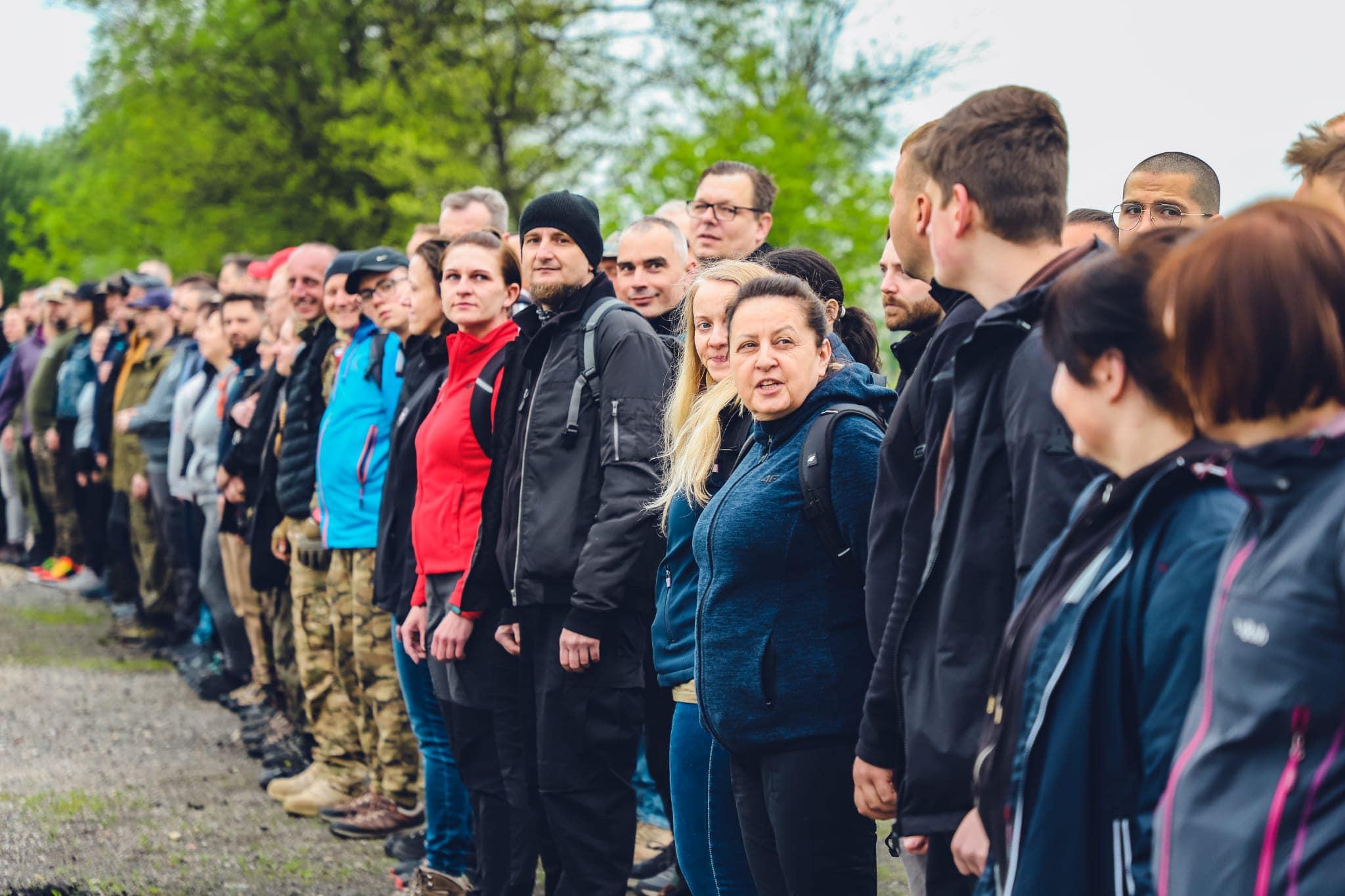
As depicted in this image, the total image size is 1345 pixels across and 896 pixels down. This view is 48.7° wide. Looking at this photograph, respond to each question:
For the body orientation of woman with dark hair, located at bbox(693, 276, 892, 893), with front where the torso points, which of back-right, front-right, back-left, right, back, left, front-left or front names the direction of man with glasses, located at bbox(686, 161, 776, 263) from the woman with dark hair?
back-right

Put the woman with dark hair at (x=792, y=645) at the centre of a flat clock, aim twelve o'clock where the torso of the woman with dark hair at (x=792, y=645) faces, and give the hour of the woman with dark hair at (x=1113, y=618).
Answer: the woman with dark hair at (x=1113, y=618) is roughly at 10 o'clock from the woman with dark hair at (x=792, y=645).

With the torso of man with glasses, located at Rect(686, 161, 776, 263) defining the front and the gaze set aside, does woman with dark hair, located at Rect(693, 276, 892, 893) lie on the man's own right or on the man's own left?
on the man's own left

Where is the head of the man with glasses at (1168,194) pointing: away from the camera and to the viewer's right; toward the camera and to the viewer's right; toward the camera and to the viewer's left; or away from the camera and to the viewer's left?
toward the camera and to the viewer's left

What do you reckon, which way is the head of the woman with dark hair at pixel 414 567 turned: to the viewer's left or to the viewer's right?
to the viewer's left

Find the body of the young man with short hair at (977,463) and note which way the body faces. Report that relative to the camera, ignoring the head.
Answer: to the viewer's left

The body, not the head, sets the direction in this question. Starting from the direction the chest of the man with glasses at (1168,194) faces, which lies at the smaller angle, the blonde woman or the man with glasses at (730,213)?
the blonde woman

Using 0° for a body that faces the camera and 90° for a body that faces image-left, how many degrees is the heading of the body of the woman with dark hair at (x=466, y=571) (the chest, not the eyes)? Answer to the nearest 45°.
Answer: approximately 45°
